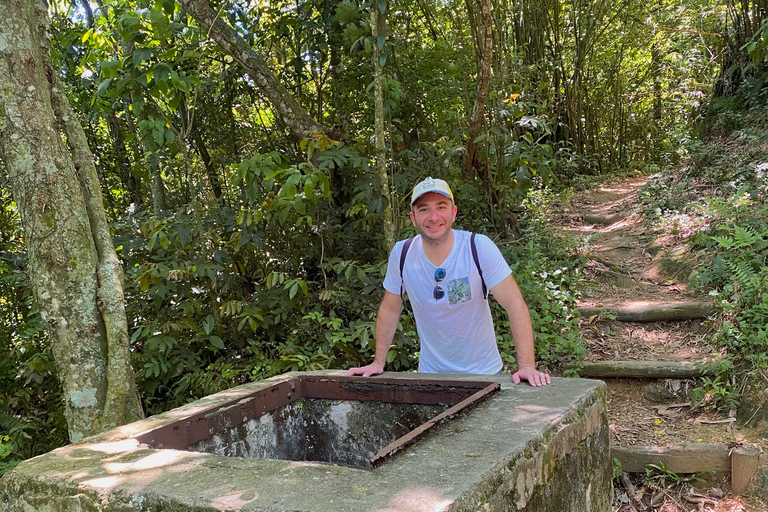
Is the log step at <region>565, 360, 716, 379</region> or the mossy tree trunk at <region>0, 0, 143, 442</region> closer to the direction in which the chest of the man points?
the mossy tree trunk

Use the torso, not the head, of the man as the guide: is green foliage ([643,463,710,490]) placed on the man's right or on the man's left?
on the man's left

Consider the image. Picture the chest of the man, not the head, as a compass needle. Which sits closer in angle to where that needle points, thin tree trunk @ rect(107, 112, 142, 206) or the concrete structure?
the concrete structure

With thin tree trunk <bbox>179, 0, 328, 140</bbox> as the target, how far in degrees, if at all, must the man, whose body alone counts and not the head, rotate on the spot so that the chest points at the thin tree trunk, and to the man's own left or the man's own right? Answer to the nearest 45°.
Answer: approximately 135° to the man's own right

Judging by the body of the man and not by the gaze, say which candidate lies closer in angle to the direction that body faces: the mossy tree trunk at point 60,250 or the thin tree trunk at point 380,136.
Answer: the mossy tree trunk

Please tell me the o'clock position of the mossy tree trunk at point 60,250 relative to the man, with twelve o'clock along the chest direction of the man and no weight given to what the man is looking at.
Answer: The mossy tree trunk is roughly at 3 o'clock from the man.

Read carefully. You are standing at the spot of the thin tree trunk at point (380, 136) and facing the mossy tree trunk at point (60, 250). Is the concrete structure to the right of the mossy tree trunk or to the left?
left

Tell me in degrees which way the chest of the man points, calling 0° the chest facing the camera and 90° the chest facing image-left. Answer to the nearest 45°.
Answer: approximately 0°

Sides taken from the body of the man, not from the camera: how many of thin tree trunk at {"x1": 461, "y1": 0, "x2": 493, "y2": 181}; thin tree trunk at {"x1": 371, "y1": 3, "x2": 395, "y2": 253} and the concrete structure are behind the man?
2
